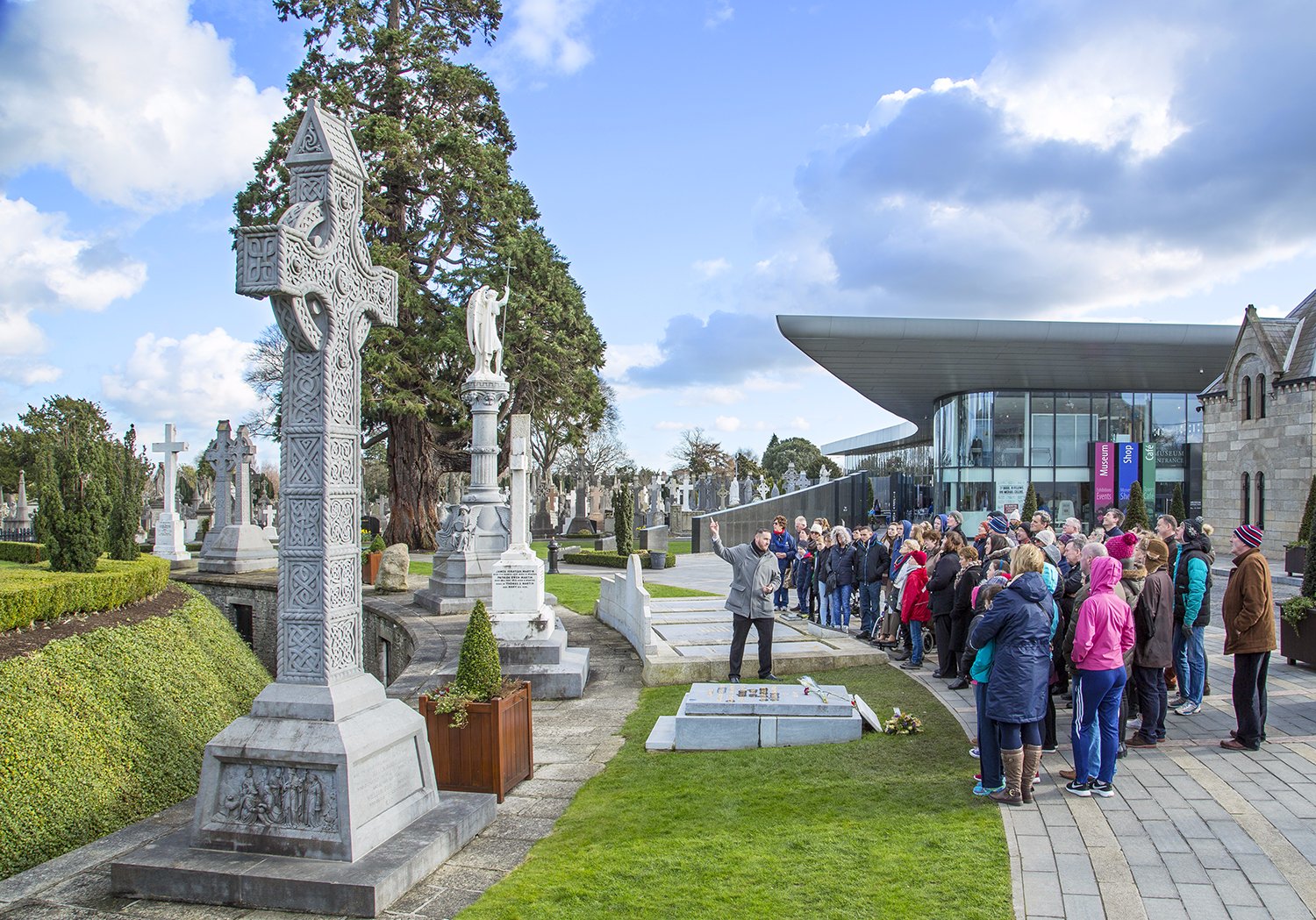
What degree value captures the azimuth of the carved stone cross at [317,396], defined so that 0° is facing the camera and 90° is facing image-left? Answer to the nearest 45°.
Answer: approximately 315°

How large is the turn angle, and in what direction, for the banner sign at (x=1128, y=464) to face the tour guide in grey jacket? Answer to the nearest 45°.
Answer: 0° — it already faces them

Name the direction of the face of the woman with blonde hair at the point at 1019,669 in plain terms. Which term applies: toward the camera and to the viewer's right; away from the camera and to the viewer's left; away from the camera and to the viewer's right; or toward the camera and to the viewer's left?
away from the camera and to the viewer's left

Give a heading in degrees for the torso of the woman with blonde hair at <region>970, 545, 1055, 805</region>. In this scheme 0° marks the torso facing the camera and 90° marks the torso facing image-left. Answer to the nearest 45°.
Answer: approximately 135°

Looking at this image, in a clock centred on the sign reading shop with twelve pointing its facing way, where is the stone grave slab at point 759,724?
The stone grave slab is roughly at 12 o'clock from the sign reading shop.

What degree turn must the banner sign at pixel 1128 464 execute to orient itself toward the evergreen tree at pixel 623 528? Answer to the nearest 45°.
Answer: approximately 45° to its right

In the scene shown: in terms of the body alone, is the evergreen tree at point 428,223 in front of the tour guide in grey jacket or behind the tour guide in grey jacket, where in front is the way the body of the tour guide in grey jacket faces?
behind

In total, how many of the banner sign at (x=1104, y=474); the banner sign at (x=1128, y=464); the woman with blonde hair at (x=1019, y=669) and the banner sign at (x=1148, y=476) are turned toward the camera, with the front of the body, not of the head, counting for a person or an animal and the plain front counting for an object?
3
